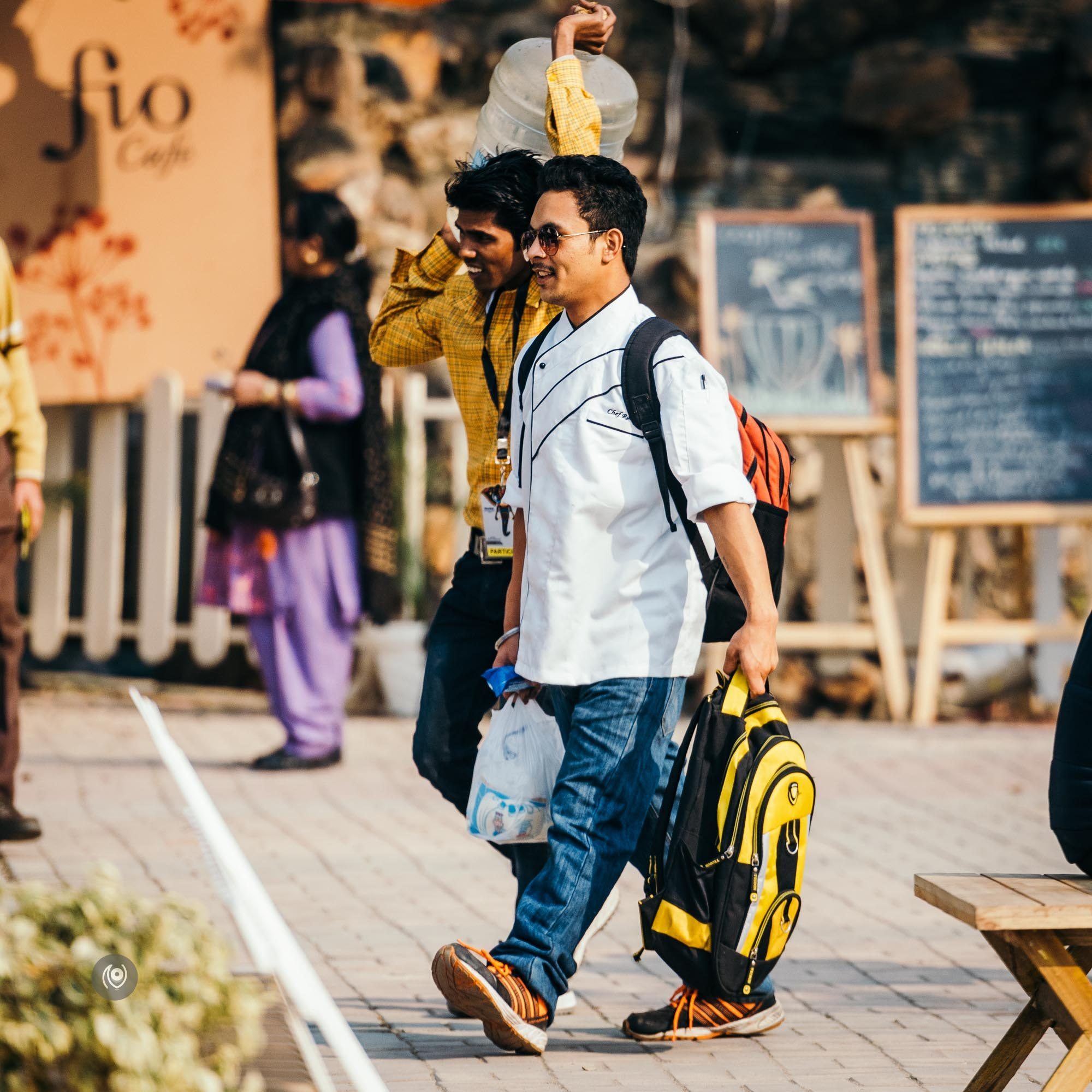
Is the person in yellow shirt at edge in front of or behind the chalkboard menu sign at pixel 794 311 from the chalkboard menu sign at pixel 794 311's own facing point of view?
in front

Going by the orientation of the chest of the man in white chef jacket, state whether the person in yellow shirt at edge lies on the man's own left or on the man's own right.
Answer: on the man's own right

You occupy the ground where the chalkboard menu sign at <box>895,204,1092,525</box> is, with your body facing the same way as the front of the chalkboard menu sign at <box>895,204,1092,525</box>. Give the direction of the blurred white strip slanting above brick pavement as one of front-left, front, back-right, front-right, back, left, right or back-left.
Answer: front

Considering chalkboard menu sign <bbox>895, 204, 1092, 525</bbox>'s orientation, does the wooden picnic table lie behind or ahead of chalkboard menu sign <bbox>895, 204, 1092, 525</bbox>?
ahead

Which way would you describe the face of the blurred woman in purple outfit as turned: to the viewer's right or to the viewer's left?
to the viewer's left

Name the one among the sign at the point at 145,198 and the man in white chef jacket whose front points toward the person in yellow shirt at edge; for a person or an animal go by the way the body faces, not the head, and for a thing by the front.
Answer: the sign

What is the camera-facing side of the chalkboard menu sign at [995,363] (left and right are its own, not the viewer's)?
front

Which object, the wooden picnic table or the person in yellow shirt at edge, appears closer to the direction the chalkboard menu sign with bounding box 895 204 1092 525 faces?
the wooden picnic table

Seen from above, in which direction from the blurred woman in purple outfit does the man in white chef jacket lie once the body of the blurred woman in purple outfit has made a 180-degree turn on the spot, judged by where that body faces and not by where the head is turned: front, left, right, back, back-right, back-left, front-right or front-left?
right

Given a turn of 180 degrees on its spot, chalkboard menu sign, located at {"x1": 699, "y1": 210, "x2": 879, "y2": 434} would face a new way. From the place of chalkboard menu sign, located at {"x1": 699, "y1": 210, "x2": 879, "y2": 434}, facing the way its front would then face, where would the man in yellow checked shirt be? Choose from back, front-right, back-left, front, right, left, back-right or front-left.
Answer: back

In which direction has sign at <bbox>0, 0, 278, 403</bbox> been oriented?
toward the camera

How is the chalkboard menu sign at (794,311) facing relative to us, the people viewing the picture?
facing the viewer

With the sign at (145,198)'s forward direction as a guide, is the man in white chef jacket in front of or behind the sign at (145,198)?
in front

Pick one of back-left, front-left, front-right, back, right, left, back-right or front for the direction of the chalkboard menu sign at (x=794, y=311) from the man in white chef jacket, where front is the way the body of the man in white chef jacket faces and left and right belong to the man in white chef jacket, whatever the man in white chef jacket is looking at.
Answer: back-right
